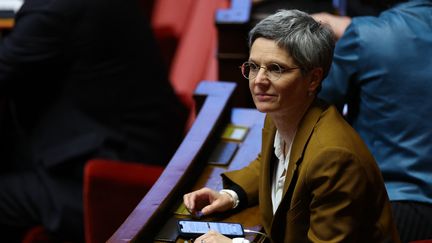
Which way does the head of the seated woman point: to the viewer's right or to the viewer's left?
to the viewer's left

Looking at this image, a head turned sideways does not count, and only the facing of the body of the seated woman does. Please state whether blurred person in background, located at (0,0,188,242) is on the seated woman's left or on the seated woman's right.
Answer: on the seated woman's right

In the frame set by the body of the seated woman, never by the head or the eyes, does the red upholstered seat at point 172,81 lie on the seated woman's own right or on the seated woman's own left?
on the seated woman's own right

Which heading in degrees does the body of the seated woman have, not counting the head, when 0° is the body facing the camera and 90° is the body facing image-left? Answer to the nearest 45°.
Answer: approximately 45°
